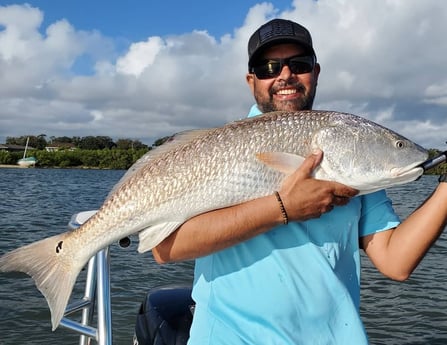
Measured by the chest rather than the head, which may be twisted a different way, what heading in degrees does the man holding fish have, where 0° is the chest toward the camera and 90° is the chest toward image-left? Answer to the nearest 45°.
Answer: approximately 0°
